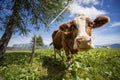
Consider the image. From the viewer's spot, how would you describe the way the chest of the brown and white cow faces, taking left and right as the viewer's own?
facing the viewer and to the right of the viewer
